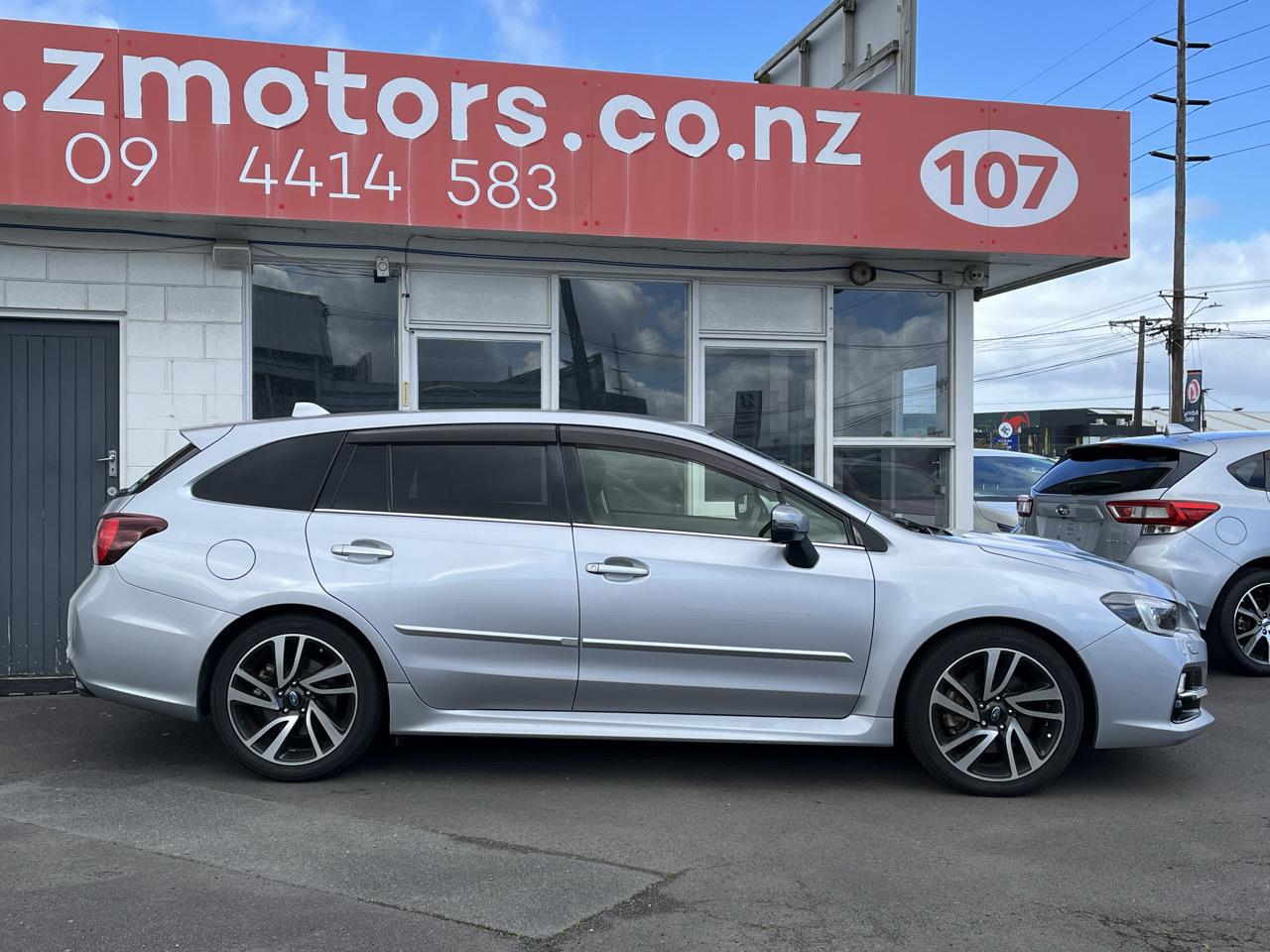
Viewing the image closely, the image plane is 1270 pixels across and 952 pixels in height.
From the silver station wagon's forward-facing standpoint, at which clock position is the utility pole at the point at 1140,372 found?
The utility pole is roughly at 10 o'clock from the silver station wagon.

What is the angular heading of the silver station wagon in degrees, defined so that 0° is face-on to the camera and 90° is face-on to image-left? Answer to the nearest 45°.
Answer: approximately 270°

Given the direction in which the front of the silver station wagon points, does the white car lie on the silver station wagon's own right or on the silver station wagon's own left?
on the silver station wagon's own left

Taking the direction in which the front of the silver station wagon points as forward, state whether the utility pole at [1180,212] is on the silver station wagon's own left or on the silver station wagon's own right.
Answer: on the silver station wagon's own left

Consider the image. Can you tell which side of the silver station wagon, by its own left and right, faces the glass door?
left
